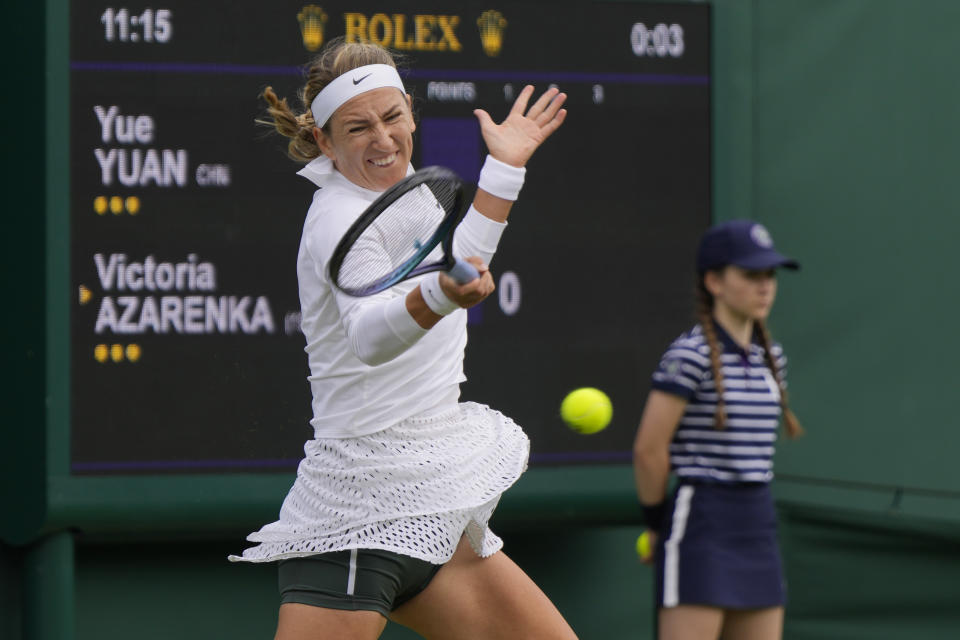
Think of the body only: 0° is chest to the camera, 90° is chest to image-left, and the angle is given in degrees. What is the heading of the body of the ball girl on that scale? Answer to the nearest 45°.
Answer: approximately 315°

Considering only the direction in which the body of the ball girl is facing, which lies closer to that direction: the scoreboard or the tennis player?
the tennis player

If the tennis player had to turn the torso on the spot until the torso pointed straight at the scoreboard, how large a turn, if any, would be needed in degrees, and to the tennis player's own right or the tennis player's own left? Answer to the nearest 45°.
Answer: approximately 135° to the tennis player's own left

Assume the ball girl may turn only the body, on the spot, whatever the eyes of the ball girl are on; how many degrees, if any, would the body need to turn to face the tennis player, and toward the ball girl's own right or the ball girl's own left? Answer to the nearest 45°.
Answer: approximately 90° to the ball girl's own right

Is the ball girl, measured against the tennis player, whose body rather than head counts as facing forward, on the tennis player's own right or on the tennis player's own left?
on the tennis player's own left

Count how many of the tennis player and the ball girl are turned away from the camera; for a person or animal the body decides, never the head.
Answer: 0

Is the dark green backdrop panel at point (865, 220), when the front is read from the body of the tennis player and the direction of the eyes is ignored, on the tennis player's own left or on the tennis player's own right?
on the tennis player's own left
